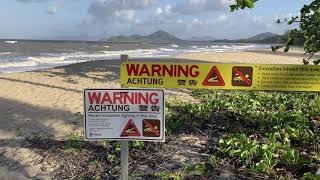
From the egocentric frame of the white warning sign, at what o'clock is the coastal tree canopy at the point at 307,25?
The coastal tree canopy is roughly at 8 o'clock from the white warning sign.

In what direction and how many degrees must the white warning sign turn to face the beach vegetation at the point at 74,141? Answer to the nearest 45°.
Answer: approximately 180°

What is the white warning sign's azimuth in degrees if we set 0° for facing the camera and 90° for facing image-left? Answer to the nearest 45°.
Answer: approximately 0°

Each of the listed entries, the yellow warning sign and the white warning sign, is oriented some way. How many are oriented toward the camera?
2

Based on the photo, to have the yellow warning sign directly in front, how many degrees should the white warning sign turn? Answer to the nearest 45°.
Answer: approximately 135° to its left

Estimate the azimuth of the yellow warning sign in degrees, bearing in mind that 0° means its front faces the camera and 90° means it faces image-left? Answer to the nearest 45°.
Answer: approximately 0°

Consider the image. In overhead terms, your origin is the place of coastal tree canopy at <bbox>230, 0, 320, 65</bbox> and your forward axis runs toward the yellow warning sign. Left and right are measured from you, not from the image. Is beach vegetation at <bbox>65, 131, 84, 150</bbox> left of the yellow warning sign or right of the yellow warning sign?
right
